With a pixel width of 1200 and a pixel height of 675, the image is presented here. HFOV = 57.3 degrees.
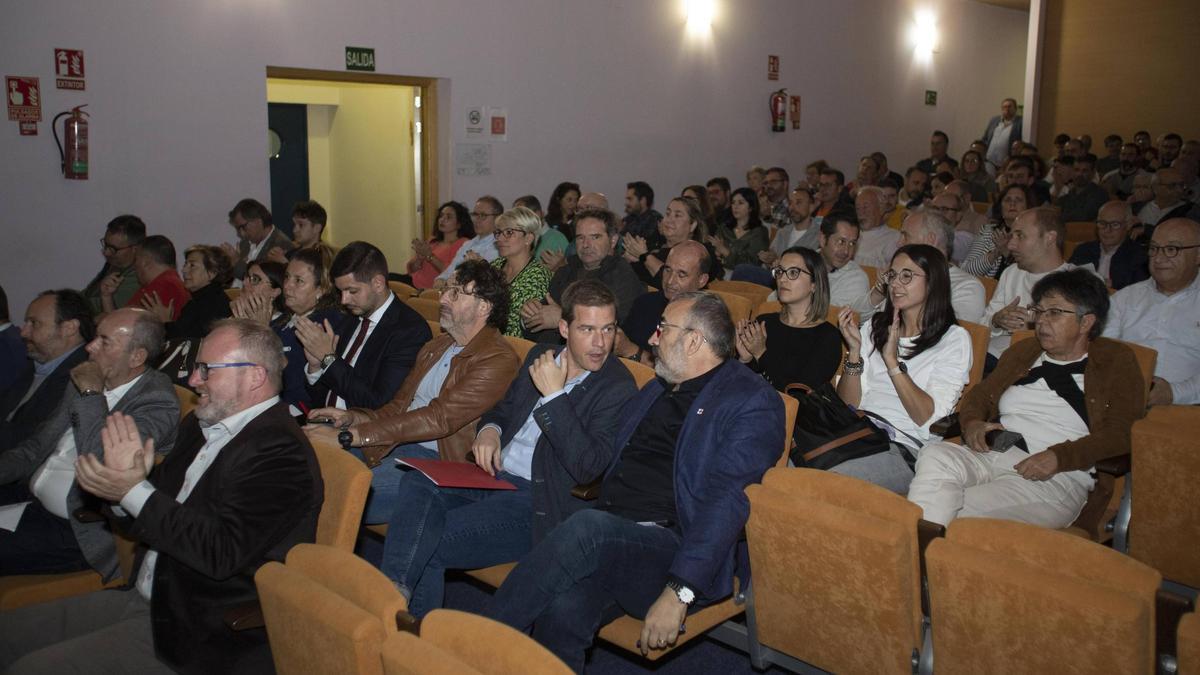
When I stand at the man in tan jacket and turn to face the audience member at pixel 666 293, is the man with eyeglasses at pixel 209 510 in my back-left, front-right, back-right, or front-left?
back-right

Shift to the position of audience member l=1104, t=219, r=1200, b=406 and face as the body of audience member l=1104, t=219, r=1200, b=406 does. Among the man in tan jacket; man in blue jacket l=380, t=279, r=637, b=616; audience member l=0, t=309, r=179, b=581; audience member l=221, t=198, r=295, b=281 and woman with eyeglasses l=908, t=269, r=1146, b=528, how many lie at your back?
0

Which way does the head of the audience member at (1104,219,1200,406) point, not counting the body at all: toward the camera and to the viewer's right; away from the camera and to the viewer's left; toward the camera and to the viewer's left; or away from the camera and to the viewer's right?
toward the camera and to the viewer's left

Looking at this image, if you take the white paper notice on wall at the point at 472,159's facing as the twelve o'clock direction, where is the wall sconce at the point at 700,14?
The wall sconce is roughly at 8 o'clock from the white paper notice on wall.

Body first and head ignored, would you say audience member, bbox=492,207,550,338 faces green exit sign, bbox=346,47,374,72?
no

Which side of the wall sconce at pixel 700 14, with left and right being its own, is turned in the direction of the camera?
front

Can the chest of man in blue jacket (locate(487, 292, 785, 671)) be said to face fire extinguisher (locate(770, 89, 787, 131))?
no

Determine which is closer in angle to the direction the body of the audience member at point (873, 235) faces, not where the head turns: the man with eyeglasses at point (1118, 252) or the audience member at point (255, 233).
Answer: the audience member

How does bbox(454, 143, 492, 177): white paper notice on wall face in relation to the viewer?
toward the camera

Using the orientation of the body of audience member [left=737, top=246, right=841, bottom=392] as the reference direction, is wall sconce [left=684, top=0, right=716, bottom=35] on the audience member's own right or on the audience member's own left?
on the audience member's own right

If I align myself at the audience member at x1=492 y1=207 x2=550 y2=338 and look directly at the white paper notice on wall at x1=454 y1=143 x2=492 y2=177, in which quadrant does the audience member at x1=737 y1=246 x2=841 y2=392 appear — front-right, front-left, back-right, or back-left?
back-right

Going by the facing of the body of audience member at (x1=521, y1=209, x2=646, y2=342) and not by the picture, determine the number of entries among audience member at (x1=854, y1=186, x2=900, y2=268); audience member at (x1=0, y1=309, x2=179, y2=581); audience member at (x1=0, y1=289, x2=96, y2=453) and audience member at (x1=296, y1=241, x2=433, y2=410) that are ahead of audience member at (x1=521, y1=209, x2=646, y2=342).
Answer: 3

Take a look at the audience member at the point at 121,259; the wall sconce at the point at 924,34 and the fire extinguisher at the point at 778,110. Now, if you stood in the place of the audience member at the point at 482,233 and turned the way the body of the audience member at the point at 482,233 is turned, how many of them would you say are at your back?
2

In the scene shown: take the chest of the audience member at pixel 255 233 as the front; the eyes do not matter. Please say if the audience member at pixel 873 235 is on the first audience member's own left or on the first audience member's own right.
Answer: on the first audience member's own left

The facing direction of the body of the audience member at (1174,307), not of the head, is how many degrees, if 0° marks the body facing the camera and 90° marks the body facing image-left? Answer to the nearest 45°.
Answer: approximately 45°
